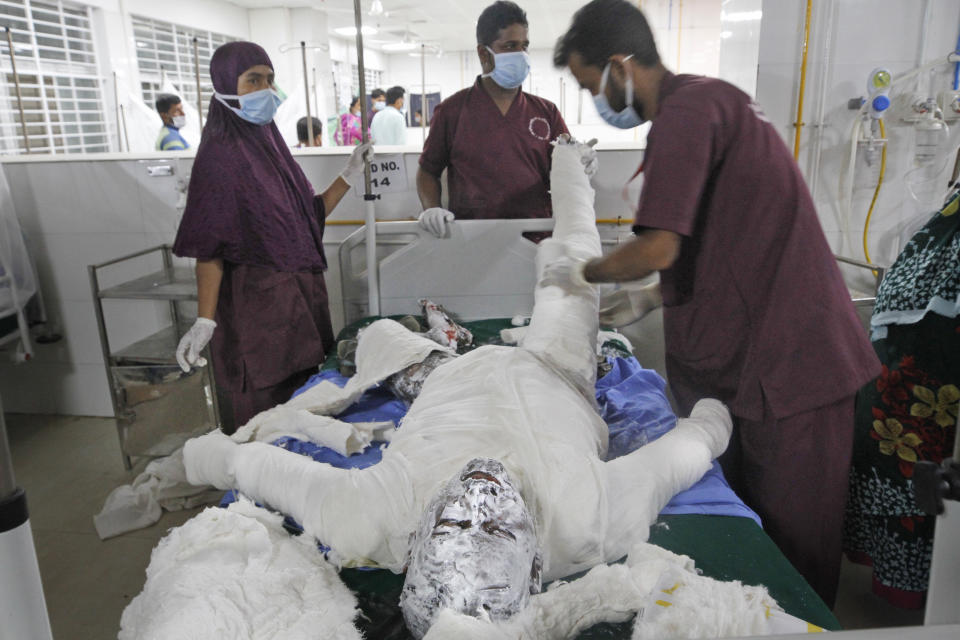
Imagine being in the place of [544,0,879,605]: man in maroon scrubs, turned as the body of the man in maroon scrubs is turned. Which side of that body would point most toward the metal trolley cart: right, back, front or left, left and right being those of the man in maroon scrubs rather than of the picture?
front

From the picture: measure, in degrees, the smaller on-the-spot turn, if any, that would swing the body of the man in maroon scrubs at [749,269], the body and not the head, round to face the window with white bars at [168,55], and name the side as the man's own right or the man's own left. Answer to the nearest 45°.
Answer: approximately 45° to the man's own right

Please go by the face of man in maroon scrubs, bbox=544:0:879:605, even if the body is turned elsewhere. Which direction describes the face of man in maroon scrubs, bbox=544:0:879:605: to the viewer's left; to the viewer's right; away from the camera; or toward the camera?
to the viewer's left

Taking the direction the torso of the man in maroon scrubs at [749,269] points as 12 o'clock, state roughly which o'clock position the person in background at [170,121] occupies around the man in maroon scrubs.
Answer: The person in background is roughly at 1 o'clock from the man in maroon scrubs.

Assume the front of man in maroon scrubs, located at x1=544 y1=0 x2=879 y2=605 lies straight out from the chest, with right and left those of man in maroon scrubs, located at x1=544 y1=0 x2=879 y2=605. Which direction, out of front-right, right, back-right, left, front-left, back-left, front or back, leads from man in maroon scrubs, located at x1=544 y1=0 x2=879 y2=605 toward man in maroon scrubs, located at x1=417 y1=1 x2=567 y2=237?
front-right

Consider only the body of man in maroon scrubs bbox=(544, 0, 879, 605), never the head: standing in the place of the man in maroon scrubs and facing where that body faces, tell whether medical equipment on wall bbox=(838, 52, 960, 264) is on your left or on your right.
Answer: on your right

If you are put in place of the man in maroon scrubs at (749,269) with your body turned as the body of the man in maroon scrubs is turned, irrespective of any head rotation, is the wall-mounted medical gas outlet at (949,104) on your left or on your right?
on your right

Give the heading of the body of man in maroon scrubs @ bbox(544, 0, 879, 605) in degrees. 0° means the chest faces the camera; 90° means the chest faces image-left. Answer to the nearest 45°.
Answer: approximately 90°

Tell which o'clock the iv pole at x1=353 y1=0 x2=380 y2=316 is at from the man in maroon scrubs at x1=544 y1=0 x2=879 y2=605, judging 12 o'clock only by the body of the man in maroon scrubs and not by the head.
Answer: The iv pole is roughly at 1 o'clock from the man in maroon scrubs.

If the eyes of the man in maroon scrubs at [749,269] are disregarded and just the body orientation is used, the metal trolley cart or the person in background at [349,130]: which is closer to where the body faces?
the metal trolley cart

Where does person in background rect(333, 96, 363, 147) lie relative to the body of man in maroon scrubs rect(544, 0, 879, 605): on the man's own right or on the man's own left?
on the man's own right

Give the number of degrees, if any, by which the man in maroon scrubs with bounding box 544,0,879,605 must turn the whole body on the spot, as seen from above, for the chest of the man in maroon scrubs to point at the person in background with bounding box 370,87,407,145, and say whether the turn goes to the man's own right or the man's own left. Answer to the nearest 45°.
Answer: approximately 45° to the man's own right

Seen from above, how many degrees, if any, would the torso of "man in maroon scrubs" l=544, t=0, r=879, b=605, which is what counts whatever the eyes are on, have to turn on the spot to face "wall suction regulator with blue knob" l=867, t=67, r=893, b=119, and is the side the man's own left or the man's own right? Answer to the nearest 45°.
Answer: approximately 90° to the man's own right
